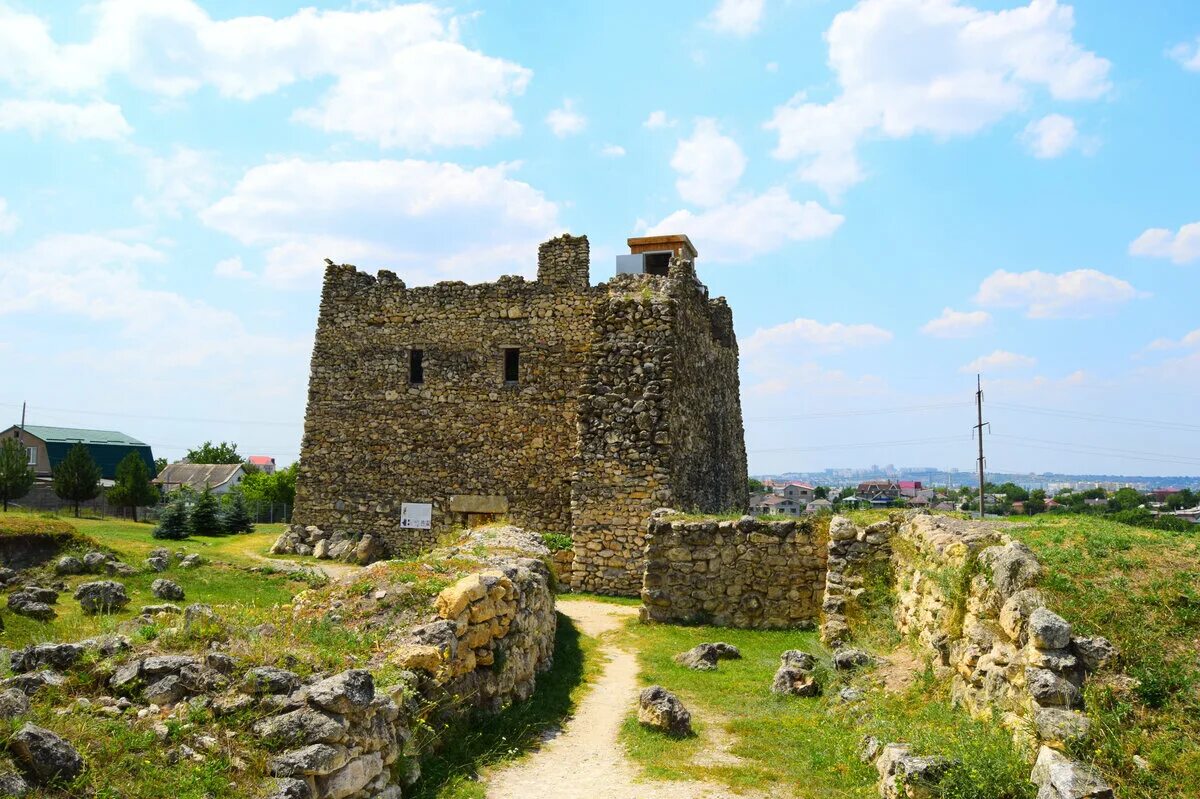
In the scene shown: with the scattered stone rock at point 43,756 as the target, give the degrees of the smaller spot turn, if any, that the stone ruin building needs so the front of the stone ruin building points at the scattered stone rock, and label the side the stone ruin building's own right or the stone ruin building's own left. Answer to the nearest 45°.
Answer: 0° — it already faces it

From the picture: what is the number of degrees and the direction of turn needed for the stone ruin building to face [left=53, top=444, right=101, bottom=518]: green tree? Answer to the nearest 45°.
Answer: approximately 135° to its right

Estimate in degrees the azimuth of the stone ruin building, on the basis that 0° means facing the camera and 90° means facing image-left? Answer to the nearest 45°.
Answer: approximately 0°

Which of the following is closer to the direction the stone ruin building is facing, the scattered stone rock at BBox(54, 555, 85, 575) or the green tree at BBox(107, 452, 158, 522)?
the scattered stone rock

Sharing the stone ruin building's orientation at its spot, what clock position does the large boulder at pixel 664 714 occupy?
The large boulder is roughly at 12 o'clock from the stone ruin building.

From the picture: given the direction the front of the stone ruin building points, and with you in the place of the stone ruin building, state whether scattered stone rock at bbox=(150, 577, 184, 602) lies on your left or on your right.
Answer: on your right

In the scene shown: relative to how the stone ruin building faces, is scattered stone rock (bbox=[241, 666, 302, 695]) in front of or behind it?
in front

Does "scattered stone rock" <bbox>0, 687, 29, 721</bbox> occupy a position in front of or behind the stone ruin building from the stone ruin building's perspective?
in front

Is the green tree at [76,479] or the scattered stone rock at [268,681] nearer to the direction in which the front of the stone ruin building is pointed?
the scattered stone rock
